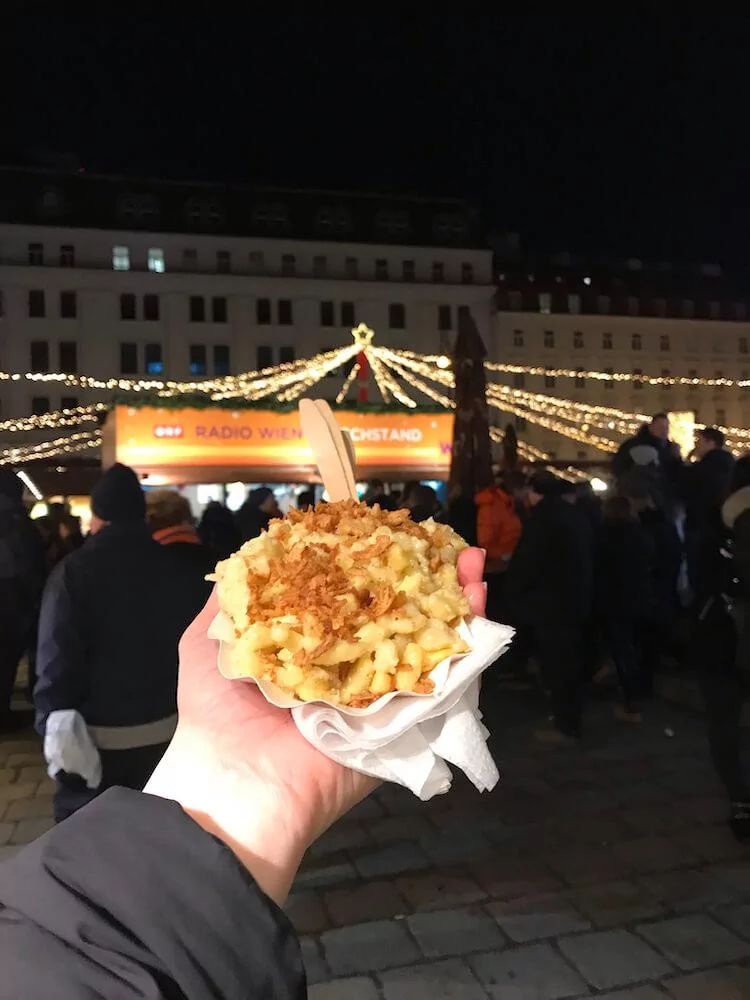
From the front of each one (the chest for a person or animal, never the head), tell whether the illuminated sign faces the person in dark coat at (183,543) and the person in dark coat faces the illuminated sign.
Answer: yes

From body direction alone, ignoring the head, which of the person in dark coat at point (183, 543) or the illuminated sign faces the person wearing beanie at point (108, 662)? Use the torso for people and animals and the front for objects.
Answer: the illuminated sign

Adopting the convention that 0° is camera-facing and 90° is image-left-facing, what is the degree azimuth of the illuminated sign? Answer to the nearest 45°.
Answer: approximately 0°

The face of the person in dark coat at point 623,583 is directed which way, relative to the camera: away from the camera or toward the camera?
away from the camera

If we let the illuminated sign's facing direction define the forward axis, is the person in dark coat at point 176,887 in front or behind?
in front

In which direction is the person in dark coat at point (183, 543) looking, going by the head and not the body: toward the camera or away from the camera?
away from the camera

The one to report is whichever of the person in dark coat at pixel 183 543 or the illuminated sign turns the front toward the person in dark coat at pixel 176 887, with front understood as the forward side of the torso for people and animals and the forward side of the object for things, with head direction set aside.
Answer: the illuminated sign

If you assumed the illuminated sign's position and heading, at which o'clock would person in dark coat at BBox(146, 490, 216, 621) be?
The person in dark coat is roughly at 12 o'clock from the illuminated sign.

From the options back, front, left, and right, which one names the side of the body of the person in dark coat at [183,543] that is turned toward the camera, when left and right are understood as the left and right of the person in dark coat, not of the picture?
back

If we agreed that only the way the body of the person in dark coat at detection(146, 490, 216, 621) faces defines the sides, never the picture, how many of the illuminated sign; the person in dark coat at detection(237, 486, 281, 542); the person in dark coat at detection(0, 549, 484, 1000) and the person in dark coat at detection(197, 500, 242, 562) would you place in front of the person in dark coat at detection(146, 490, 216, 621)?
3

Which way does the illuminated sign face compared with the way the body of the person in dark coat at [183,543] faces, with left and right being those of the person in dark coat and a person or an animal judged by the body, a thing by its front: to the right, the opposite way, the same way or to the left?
the opposite way

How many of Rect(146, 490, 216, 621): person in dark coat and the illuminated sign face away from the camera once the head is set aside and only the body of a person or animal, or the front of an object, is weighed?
1
